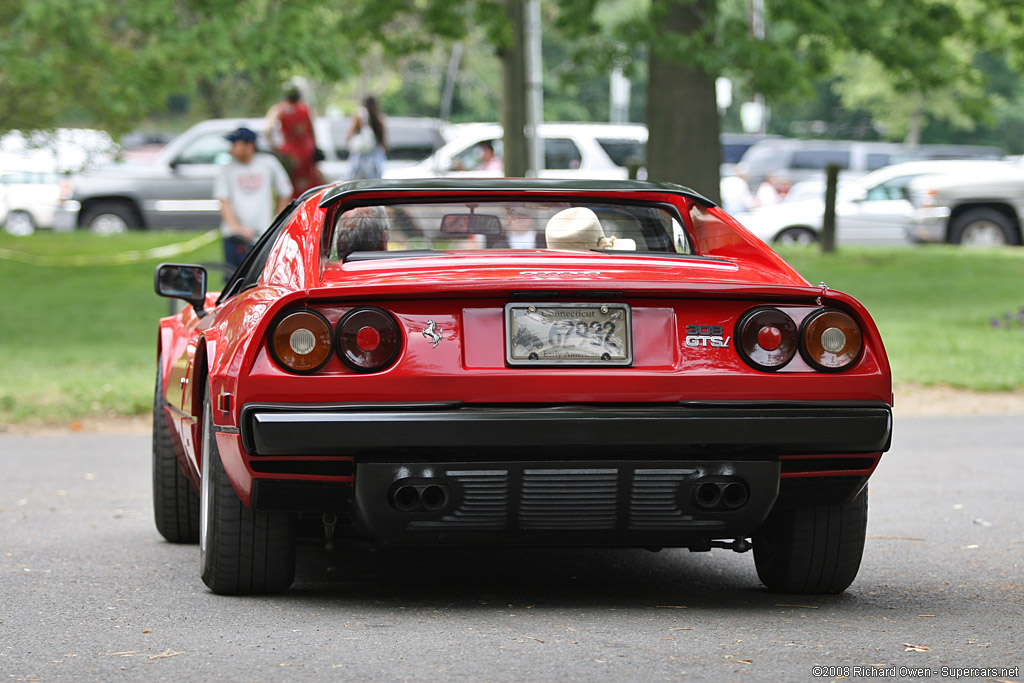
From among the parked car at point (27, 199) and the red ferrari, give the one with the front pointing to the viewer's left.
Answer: the parked car

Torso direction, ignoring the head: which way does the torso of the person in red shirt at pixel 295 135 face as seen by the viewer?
away from the camera

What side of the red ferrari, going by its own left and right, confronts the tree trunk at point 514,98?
front

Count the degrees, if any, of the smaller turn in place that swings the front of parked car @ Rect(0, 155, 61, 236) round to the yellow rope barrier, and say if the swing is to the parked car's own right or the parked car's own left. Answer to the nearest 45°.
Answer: approximately 90° to the parked car's own left

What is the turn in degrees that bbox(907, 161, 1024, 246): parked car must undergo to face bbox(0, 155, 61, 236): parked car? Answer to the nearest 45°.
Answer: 0° — it already faces it

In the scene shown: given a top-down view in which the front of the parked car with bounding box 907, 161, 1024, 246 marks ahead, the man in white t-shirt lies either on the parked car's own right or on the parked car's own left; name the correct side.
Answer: on the parked car's own left

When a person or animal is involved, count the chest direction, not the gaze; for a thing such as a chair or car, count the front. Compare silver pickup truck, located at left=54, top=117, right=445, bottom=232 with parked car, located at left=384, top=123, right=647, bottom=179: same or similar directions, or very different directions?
same or similar directions

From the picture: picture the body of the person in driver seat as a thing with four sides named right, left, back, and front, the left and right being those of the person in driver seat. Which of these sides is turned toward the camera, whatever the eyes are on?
back

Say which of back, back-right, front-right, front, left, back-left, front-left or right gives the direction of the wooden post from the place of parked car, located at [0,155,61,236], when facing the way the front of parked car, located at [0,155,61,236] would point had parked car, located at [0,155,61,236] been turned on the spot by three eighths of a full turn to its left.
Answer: front

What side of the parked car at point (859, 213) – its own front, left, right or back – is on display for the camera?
left

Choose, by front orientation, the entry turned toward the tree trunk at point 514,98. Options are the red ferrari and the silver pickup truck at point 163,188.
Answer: the red ferrari

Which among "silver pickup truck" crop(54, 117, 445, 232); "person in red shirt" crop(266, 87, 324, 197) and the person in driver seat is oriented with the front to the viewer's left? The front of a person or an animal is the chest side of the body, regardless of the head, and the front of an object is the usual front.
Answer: the silver pickup truck

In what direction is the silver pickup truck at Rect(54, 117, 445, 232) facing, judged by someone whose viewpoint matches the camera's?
facing to the left of the viewer

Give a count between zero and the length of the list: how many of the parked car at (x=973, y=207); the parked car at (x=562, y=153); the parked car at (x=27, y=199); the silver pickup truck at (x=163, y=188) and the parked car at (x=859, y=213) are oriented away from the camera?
0

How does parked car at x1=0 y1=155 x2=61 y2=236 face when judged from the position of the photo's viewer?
facing to the left of the viewer

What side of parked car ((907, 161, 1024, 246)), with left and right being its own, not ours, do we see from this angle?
left

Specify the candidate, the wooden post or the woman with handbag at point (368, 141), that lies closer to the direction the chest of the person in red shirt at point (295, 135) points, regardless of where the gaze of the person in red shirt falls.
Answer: the woman with handbag

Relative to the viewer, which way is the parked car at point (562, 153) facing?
to the viewer's left

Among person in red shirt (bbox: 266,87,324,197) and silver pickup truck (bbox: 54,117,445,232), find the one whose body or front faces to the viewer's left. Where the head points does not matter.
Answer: the silver pickup truck

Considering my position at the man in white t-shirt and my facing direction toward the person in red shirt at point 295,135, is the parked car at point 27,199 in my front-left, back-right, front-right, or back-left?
front-left

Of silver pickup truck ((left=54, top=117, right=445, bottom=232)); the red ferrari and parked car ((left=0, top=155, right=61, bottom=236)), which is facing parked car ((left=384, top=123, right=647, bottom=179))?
the red ferrari

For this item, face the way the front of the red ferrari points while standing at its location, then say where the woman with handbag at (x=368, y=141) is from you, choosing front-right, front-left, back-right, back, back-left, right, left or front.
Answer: front

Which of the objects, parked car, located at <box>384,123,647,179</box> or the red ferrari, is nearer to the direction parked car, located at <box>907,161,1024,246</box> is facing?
the parked car
